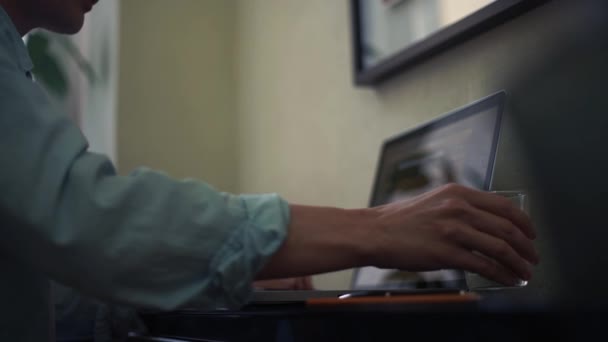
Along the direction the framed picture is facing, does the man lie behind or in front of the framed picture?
in front

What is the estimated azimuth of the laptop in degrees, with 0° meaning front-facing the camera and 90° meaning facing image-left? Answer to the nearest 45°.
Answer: approximately 45°

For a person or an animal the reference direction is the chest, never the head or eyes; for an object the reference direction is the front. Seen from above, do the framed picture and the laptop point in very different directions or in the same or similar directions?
same or similar directions

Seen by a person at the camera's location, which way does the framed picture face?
facing the viewer and to the left of the viewer

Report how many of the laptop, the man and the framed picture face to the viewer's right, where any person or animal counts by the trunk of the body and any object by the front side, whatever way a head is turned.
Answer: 1

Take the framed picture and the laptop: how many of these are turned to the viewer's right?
0

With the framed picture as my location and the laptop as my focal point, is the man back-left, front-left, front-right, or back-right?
front-right

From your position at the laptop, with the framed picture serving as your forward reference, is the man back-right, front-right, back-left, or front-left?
back-left

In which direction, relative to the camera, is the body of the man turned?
to the viewer's right
